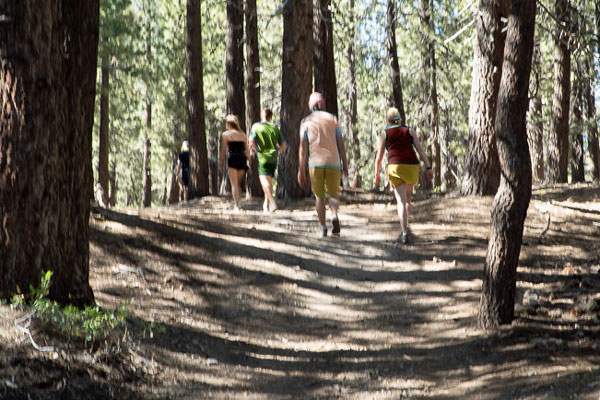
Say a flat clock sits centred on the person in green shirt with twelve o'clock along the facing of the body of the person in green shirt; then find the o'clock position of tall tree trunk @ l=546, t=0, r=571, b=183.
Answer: The tall tree trunk is roughly at 2 o'clock from the person in green shirt.

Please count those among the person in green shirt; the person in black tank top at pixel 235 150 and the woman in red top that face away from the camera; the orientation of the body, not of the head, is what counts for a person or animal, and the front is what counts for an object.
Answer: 3

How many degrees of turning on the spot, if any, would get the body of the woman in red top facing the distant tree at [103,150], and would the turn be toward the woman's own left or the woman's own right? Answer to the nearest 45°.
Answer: approximately 45° to the woman's own left

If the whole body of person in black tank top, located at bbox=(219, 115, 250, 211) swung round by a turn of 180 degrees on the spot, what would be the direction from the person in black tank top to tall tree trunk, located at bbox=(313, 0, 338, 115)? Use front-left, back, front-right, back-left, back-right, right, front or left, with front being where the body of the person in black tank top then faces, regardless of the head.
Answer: back-left

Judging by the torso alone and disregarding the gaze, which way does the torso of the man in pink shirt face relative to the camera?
away from the camera

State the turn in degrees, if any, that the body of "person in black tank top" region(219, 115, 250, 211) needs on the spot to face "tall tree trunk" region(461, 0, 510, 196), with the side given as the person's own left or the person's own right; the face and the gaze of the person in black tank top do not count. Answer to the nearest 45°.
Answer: approximately 90° to the person's own right

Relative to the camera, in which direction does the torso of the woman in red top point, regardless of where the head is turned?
away from the camera

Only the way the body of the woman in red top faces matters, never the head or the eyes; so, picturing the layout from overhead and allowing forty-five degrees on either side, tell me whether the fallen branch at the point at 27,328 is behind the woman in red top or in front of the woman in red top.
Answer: behind

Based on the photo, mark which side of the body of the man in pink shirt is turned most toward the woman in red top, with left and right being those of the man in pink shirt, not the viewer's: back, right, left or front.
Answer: right

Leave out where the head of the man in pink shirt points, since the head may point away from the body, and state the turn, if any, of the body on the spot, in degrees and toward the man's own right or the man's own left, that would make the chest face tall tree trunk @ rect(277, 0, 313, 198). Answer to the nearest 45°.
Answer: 0° — they already face it

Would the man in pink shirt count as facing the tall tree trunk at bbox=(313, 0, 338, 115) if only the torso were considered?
yes

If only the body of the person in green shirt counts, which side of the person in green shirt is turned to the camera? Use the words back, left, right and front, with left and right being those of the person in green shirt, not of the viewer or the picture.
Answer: back

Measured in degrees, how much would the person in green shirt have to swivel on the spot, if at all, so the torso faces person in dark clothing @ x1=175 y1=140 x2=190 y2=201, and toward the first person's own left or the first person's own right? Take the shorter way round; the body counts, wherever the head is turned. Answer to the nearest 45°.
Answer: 0° — they already face them
